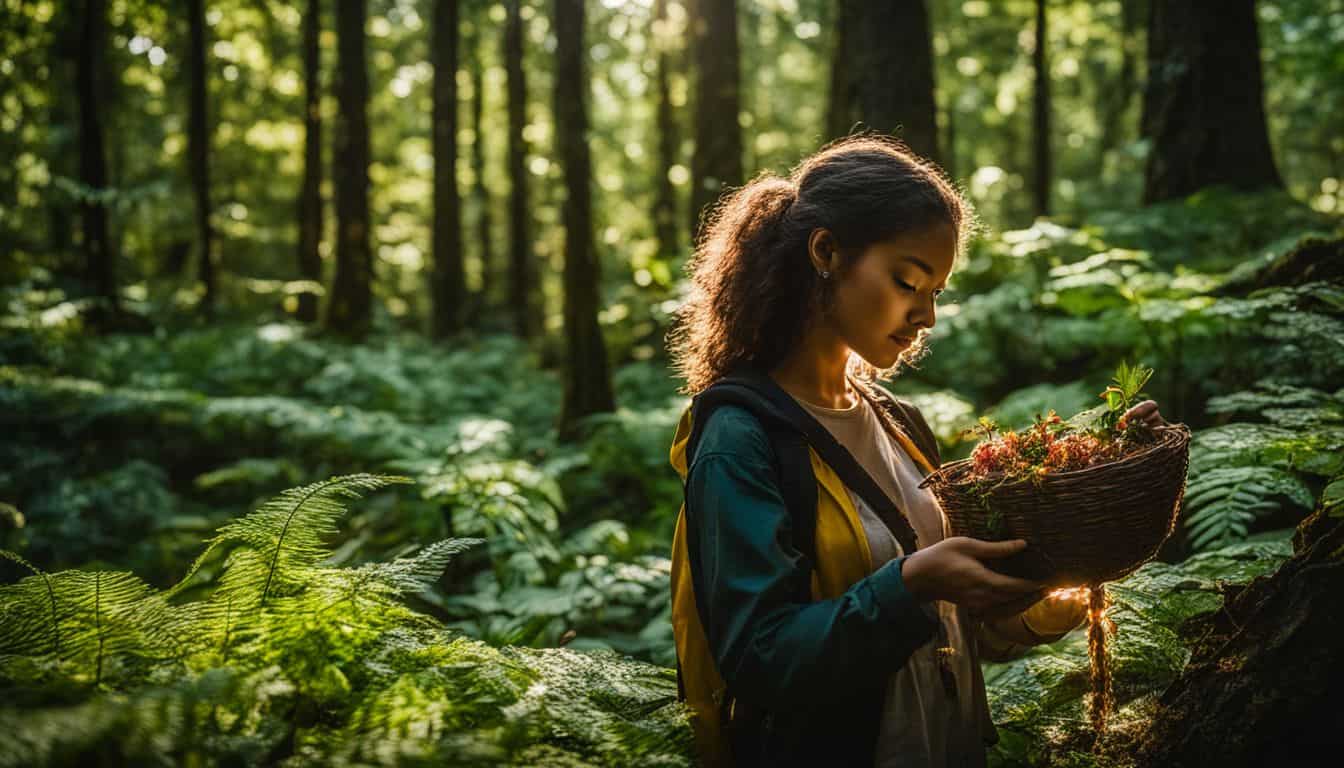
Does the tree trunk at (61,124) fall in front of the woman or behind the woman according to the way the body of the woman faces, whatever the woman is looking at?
behind

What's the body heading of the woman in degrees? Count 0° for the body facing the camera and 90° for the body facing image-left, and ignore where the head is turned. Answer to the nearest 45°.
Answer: approximately 315°

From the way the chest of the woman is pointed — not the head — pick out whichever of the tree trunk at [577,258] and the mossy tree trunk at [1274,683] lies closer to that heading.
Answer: the mossy tree trunk

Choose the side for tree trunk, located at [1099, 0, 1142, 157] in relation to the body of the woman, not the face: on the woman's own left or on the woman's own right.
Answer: on the woman's own left

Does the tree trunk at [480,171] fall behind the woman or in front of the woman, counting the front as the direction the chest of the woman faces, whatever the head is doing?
behind

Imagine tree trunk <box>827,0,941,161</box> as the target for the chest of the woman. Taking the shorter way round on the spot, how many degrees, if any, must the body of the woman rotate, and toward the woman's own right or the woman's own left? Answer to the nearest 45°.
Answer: approximately 135° to the woman's own left

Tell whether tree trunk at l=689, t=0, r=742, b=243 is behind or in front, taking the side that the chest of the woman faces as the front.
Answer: behind

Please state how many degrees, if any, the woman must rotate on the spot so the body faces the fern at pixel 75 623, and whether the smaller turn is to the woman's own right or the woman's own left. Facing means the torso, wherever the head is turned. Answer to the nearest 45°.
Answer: approximately 135° to the woman's own right

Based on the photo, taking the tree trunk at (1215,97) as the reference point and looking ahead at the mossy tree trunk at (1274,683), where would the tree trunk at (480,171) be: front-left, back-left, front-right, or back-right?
back-right

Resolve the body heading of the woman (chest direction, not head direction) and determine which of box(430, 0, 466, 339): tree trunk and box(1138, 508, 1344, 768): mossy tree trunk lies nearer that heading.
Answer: the mossy tree trunk

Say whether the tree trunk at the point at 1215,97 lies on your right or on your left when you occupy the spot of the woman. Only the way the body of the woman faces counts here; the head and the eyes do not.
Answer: on your left

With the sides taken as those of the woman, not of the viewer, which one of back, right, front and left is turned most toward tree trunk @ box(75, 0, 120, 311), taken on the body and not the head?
back

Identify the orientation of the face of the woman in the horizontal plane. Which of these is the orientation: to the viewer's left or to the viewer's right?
to the viewer's right

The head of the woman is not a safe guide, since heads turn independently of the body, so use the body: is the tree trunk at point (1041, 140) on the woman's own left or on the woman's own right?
on the woman's own left
